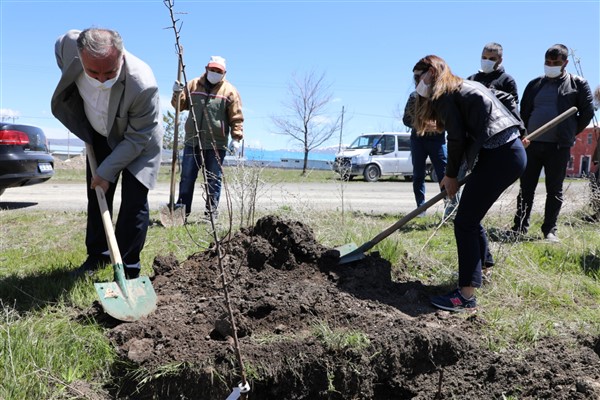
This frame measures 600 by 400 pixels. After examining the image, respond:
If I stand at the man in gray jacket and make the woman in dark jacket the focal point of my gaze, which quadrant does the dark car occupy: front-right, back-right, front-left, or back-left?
back-left

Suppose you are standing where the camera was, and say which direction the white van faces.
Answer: facing the viewer and to the left of the viewer

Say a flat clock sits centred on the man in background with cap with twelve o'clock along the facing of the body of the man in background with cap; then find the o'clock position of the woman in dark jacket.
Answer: The woman in dark jacket is roughly at 11 o'clock from the man in background with cap.

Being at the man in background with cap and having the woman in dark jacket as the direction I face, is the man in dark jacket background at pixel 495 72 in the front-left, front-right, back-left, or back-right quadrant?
front-left

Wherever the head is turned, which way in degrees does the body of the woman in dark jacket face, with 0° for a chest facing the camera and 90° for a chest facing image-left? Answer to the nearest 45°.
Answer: approximately 90°

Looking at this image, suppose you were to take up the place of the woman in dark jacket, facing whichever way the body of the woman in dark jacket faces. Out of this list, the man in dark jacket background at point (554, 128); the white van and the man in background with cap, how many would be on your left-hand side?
0

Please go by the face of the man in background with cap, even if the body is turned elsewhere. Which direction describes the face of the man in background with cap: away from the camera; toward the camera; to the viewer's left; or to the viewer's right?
toward the camera

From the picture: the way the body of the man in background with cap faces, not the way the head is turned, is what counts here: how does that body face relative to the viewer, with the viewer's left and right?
facing the viewer

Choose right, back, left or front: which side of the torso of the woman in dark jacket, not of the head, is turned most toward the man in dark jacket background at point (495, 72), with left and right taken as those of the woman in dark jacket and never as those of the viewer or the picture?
right

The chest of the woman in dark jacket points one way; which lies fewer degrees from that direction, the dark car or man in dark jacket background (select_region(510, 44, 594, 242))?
the dark car

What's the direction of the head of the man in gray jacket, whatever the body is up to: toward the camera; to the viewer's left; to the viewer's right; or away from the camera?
toward the camera

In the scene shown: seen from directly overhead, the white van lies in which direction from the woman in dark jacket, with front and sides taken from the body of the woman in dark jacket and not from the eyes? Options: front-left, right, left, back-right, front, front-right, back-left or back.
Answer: right

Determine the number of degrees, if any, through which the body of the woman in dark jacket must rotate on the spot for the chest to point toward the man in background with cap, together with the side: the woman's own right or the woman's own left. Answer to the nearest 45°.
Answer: approximately 45° to the woman's own right

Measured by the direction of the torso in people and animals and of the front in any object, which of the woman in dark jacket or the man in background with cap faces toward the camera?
the man in background with cap

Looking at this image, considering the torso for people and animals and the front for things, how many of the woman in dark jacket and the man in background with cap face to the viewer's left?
1

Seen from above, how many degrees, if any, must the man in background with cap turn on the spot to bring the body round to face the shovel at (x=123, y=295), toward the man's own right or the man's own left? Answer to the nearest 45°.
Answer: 0° — they already face it

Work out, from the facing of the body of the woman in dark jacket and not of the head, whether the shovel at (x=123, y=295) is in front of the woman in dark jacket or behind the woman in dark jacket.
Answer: in front
